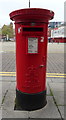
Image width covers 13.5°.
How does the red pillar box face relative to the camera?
toward the camera
